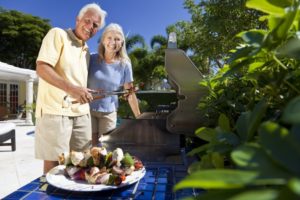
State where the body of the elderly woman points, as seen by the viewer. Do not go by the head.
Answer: toward the camera

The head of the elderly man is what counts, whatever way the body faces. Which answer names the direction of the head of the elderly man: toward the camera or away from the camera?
toward the camera

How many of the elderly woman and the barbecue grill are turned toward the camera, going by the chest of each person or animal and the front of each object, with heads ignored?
1

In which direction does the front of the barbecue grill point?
to the viewer's left

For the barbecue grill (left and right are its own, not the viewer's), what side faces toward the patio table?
left

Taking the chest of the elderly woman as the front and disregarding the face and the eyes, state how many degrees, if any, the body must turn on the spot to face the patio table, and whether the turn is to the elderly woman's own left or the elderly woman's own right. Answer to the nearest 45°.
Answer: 0° — they already face it

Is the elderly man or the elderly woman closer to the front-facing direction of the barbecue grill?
the elderly man

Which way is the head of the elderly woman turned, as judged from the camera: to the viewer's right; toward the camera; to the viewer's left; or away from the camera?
toward the camera

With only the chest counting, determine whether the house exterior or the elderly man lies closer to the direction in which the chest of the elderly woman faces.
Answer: the elderly man

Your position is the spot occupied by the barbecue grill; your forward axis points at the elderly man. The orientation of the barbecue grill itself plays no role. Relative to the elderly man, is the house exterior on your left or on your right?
right

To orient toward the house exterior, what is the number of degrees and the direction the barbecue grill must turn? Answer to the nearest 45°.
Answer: approximately 45° to its right

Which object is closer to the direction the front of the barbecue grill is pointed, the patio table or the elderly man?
the elderly man

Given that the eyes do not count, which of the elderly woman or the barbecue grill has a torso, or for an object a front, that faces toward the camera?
the elderly woman

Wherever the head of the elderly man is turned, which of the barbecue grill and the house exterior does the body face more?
the barbecue grill

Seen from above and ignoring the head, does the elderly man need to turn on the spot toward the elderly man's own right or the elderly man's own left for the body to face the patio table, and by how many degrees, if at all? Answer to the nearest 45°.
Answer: approximately 45° to the elderly man's own right
